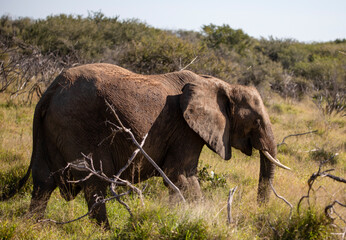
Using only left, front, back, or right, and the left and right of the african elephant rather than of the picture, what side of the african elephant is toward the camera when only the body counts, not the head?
right

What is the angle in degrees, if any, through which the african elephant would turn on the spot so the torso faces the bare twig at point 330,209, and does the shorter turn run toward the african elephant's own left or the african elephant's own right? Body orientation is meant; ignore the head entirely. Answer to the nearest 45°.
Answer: approximately 45° to the african elephant's own right
